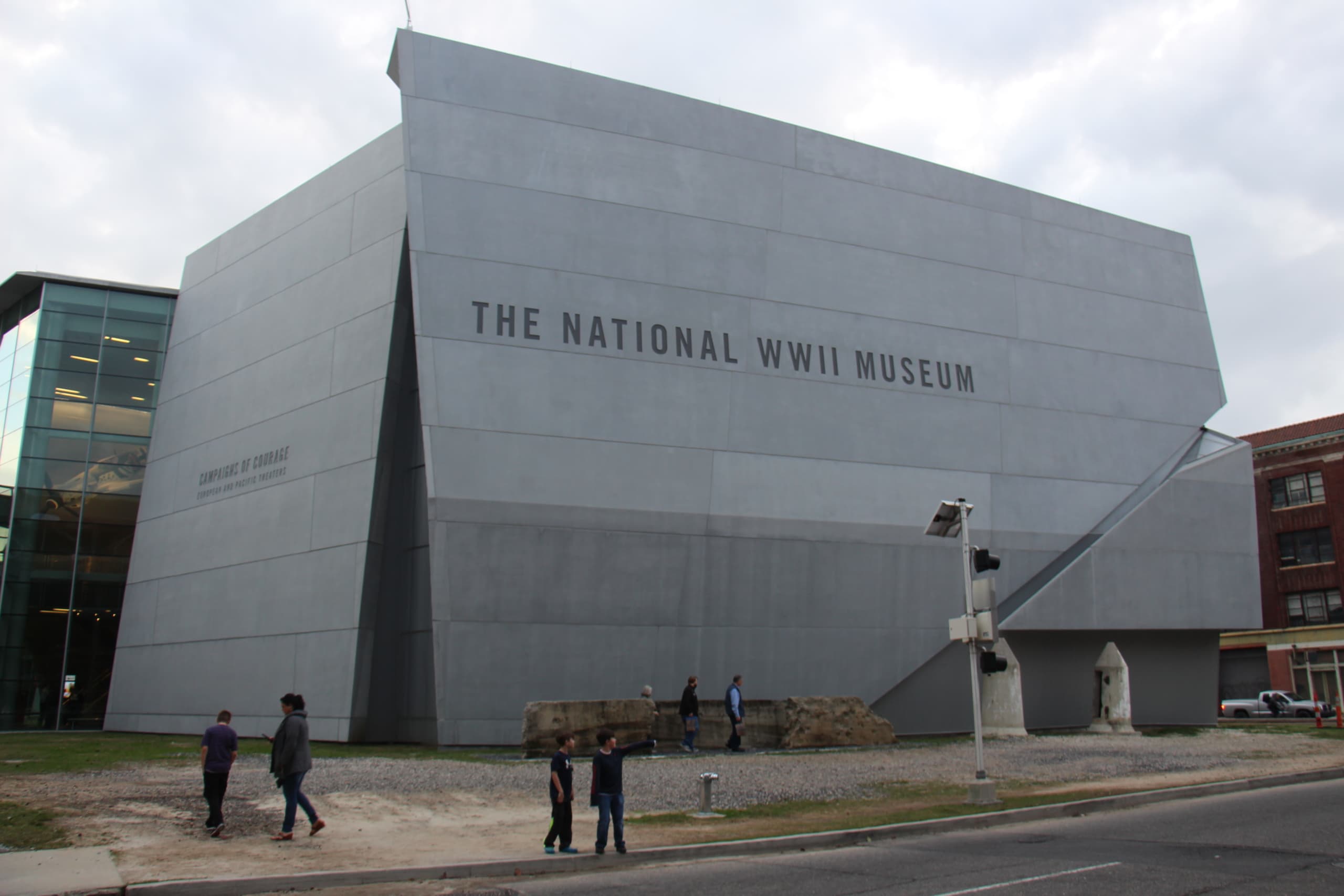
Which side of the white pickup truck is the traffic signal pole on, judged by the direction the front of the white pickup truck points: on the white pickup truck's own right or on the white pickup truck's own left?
on the white pickup truck's own right

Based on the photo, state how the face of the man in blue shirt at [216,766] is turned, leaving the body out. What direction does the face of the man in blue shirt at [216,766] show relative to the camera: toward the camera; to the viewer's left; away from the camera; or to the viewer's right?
away from the camera

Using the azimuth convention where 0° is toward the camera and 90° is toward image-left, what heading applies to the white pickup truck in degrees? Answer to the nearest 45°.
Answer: approximately 270°

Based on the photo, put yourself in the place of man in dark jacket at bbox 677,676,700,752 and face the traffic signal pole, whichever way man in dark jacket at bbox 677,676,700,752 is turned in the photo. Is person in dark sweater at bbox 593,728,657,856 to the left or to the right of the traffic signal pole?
right
